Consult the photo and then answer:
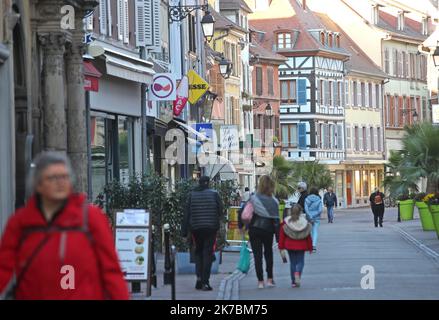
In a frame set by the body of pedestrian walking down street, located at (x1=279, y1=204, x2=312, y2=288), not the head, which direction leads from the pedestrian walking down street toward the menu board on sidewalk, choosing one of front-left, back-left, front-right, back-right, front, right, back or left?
back-left

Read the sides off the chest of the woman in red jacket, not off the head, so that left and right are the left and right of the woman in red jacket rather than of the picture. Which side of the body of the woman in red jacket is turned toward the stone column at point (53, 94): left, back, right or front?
back

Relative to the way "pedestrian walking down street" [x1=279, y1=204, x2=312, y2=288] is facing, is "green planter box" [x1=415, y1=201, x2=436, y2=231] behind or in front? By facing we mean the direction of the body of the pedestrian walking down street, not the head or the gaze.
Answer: in front

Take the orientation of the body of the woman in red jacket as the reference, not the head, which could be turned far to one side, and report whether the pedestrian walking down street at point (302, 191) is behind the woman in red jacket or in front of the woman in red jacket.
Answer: behind

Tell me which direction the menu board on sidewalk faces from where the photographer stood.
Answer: facing the viewer

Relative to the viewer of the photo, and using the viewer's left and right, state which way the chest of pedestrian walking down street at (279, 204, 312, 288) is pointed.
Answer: facing away from the viewer

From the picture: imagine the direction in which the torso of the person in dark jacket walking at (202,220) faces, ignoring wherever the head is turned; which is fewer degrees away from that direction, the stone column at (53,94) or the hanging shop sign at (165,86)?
the hanging shop sign

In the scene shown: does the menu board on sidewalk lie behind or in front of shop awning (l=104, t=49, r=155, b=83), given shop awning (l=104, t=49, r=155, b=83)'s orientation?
in front

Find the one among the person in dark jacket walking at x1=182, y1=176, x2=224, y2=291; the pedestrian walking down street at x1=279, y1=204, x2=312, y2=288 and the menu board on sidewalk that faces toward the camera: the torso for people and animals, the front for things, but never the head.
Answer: the menu board on sidewalk

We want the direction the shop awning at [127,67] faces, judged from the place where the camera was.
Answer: facing the viewer and to the right of the viewer

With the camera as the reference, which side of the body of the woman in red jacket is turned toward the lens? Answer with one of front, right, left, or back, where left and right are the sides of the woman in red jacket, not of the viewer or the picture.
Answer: front

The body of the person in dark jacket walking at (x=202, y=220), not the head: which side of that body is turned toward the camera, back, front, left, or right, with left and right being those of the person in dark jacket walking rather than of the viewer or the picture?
back

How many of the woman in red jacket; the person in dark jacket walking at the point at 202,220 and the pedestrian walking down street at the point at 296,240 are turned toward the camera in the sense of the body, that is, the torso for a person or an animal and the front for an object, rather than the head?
1
